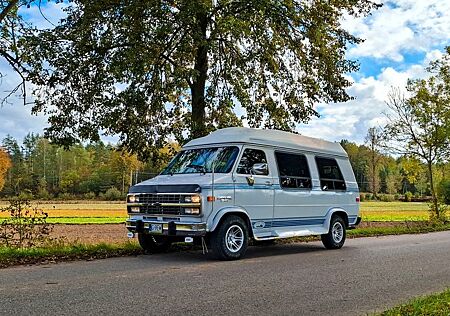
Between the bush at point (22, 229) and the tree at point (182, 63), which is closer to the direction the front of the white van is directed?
the bush

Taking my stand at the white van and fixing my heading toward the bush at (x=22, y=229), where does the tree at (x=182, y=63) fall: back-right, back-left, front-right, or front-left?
front-right

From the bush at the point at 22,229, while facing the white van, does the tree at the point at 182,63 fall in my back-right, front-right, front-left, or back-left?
front-left

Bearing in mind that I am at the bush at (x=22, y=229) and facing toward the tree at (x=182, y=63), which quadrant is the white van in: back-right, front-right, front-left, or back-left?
front-right

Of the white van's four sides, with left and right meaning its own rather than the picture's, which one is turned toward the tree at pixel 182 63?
right

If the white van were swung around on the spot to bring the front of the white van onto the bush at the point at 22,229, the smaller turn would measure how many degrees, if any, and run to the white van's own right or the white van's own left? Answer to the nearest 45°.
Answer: approximately 45° to the white van's own right

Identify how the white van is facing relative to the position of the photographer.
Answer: facing the viewer and to the left of the viewer
